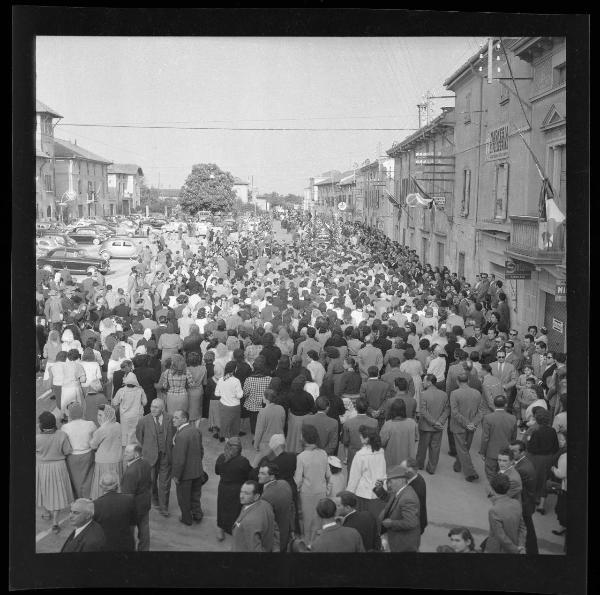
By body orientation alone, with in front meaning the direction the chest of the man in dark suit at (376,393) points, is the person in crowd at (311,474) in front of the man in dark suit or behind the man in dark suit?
behind

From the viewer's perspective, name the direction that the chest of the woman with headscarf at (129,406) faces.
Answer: away from the camera

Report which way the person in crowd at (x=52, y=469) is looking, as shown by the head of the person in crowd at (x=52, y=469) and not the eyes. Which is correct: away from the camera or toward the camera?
away from the camera

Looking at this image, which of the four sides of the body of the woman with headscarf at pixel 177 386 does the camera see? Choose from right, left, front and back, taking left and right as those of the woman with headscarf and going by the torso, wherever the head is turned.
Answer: back

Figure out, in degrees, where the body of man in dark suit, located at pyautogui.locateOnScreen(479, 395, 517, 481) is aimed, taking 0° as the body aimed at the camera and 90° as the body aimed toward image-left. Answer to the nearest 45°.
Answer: approximately 180°

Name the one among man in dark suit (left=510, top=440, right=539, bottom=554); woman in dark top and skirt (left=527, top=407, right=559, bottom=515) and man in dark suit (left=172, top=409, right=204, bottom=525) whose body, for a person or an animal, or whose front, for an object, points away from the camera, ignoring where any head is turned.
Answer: the woman in dark top and skirt

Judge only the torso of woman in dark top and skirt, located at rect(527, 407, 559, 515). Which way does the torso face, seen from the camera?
away from the camera
